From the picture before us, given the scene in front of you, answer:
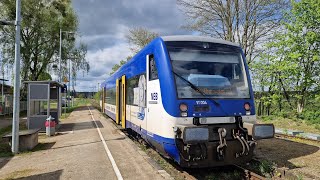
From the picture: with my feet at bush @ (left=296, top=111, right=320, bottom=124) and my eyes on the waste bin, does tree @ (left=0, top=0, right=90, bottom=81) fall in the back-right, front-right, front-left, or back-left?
front-right

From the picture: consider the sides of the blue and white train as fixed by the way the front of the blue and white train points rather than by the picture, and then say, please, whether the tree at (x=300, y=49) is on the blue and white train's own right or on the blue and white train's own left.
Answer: on the blue and white train's own left

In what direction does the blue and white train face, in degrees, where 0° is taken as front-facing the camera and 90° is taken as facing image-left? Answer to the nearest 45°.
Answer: approximately 315°

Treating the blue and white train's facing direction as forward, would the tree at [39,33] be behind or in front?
behind

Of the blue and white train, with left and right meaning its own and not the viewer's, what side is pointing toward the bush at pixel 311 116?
left
